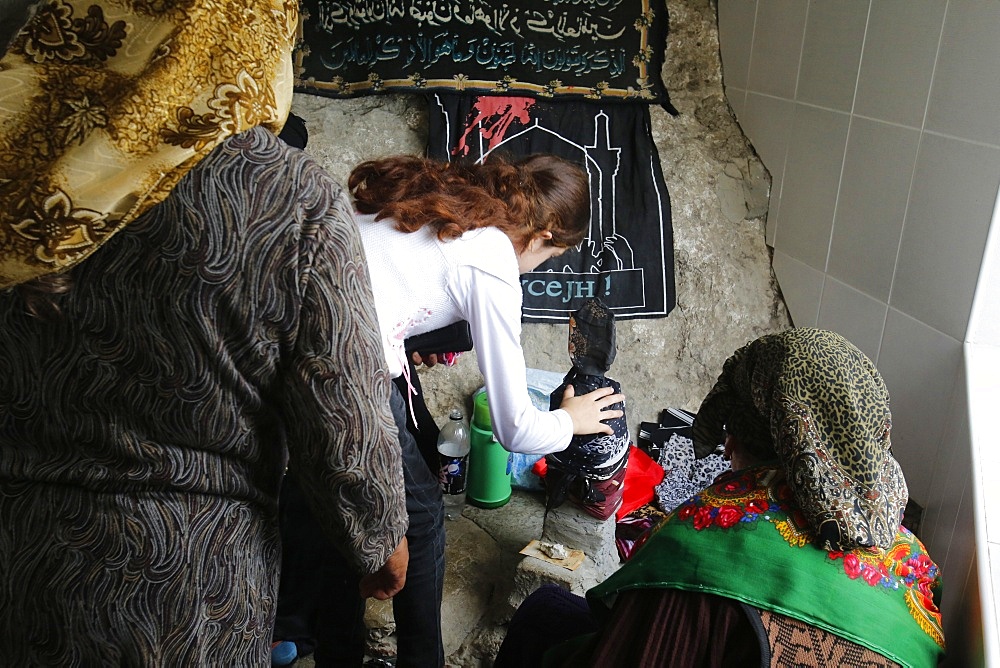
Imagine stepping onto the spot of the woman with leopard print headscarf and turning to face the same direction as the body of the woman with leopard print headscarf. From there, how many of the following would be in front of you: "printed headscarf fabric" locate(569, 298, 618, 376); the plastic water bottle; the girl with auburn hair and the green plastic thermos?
4

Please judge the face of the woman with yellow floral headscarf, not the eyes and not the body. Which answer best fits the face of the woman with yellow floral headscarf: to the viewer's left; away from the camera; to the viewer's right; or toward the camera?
away from the camera

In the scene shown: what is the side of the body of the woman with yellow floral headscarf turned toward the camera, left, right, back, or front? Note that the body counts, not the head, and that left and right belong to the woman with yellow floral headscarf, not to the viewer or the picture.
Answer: back

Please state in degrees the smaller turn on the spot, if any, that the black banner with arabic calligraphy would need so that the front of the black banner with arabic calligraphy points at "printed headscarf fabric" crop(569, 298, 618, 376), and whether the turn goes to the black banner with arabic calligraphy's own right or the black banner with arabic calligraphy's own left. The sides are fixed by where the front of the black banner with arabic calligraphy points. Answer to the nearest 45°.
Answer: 0° — it already faces it

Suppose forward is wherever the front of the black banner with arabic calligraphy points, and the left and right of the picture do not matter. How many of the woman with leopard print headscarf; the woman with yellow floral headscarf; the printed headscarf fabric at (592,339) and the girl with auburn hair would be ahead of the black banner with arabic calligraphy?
4

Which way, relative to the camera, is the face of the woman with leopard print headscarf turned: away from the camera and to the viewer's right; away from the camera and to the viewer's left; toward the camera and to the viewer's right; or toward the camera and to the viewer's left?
away from the camera and to the viewer's left

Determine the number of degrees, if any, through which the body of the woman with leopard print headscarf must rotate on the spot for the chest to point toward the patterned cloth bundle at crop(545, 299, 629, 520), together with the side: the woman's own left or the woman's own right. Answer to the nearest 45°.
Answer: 0° — they already face it

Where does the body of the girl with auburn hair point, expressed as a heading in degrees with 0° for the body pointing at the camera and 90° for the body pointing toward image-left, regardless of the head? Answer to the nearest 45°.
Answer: approximately 270°

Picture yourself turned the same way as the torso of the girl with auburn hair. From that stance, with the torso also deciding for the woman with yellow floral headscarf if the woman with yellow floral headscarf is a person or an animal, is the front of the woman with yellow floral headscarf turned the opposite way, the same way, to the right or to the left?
to the left

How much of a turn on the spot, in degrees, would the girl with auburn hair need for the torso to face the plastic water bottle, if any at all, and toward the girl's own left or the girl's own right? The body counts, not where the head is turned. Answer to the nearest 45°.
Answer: approximately 90° to the girl's own left

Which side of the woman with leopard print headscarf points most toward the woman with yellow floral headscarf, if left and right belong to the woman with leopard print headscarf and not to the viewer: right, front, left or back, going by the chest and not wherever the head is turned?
left
